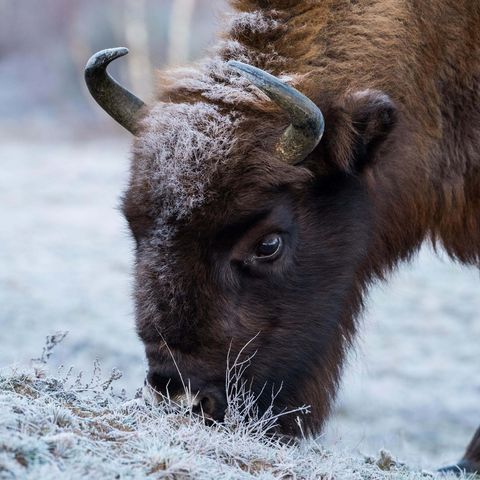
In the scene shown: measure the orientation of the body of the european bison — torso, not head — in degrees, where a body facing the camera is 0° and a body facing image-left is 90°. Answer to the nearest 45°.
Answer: approximately 45°
